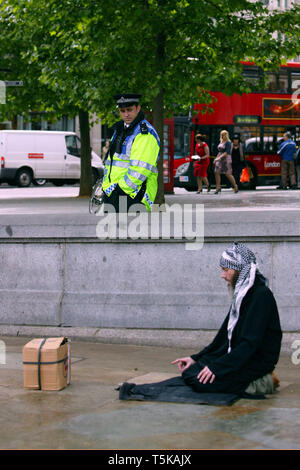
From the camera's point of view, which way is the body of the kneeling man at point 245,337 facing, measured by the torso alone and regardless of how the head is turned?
to the viewer's left

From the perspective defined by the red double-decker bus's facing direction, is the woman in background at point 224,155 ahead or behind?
ahead

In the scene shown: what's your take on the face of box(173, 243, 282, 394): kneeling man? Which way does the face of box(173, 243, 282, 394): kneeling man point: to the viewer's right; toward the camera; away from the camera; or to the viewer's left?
to the viewer's left

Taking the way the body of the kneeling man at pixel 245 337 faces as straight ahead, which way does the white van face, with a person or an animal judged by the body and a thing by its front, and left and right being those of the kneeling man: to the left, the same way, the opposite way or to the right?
the opposite way

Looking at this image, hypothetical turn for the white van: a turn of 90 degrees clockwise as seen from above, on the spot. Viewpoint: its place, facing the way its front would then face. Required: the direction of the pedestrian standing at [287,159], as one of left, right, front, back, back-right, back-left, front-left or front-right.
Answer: front-left

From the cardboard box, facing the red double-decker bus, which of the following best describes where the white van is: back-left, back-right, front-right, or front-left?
front-left

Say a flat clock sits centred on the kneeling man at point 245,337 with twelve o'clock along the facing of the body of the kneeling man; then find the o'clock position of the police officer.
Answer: The police officer is roughly at 2 o'clock from the kneeling man.

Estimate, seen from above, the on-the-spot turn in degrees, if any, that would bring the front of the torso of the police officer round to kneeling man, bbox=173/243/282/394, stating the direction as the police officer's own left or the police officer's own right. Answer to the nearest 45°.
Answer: approximately 90° to the police officer's own left

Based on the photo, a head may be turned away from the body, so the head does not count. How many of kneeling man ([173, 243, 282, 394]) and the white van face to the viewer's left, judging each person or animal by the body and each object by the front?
1

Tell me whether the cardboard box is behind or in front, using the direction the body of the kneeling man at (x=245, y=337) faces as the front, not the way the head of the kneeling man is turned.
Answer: in front

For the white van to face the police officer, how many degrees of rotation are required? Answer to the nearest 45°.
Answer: approximately 90° to its right

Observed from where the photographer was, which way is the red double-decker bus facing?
facing the viewer and to the left of the viewer

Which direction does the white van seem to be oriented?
to the viewer's right

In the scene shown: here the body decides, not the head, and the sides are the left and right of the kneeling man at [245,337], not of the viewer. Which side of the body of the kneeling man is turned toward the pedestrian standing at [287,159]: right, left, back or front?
right
